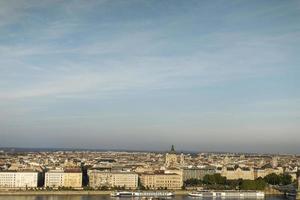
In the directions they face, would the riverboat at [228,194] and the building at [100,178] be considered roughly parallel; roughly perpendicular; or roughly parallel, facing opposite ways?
roughly perpendicular

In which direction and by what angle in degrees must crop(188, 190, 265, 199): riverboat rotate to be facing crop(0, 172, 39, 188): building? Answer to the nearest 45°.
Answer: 0° — it already faces it

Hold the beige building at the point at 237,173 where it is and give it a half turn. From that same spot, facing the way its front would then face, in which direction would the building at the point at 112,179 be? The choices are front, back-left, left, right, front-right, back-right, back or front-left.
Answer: back-left

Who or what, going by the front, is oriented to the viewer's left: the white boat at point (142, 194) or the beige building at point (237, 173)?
the white boat

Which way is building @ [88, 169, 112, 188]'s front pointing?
toward the camera

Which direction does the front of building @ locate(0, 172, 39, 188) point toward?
toward the camera

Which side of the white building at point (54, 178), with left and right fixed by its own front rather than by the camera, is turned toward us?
front

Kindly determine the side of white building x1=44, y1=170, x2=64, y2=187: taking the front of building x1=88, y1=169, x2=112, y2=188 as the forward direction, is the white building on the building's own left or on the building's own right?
on the building's own right

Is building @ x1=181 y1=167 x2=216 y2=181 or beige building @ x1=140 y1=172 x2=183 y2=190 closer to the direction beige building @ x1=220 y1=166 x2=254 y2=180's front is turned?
the beige building

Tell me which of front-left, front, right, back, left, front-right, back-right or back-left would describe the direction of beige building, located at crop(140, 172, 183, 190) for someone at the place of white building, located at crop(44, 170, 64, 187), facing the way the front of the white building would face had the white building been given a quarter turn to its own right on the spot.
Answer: back

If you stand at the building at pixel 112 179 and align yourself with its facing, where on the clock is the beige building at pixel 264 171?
The beige building is roughly at 8 o'clock from the building.

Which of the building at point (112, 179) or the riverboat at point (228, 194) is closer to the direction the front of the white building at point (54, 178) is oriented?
the riverboat

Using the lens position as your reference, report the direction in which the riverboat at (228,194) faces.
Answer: facing to the left of the viewer

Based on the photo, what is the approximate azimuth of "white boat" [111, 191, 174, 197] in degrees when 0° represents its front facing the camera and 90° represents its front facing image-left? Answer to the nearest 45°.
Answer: approximately 90°

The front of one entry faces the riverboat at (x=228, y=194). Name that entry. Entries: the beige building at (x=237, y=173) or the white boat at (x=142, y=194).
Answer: the beige building

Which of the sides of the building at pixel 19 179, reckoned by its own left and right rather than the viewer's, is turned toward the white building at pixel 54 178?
left

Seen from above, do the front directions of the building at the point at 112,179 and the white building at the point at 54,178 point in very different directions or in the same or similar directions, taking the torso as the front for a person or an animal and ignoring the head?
same or similar directions

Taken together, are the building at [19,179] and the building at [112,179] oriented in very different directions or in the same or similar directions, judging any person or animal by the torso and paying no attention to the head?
same or similar directions
